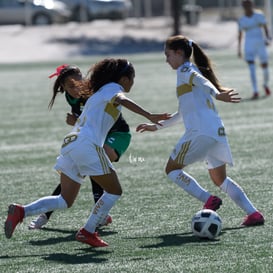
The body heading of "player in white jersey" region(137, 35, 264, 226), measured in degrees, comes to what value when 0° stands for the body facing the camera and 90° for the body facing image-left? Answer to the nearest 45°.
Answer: approximately 90°

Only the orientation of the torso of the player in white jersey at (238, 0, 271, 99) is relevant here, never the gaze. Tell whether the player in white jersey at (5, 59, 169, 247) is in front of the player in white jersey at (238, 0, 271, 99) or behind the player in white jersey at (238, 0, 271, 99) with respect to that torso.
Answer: in front

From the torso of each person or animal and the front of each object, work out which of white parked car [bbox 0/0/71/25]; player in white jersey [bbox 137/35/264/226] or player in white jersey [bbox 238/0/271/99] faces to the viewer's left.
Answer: player in white jersey [bbox 137/35/264/226]

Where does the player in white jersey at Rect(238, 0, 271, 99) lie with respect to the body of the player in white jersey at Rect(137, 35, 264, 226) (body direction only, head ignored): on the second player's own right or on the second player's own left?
on the second player's own right

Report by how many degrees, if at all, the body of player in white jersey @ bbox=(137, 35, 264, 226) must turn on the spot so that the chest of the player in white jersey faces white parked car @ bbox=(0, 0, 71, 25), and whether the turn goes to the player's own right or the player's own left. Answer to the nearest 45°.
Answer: approximately 90° to the player's own right

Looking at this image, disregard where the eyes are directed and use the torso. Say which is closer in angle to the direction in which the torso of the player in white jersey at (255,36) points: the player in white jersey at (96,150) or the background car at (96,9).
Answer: the player in white jersey

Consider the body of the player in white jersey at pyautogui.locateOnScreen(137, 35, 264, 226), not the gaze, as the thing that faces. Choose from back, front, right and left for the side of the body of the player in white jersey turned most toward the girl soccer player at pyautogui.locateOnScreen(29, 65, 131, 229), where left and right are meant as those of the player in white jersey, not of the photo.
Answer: front

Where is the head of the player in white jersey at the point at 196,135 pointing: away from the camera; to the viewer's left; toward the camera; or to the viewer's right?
to the viewer's left

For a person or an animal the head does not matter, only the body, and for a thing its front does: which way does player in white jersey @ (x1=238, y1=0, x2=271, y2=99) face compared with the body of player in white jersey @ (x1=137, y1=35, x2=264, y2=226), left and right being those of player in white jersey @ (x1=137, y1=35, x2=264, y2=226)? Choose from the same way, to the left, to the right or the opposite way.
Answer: to the left

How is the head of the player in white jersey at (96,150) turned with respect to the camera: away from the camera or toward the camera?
away from the camera

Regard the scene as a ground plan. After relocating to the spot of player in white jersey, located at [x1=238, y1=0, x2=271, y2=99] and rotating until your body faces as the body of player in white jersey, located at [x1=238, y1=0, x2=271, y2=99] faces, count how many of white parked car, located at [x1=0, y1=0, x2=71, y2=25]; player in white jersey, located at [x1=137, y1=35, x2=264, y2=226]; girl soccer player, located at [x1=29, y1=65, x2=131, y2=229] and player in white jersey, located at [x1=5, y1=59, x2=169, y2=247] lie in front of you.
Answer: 3

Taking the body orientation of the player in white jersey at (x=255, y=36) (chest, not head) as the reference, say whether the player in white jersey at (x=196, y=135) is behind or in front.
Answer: in front

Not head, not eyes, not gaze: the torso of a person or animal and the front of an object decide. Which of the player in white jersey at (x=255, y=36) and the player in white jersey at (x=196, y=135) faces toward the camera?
the player in white jersey at (x=255, y=36)

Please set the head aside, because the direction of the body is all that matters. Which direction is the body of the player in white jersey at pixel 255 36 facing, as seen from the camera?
toward the camera
